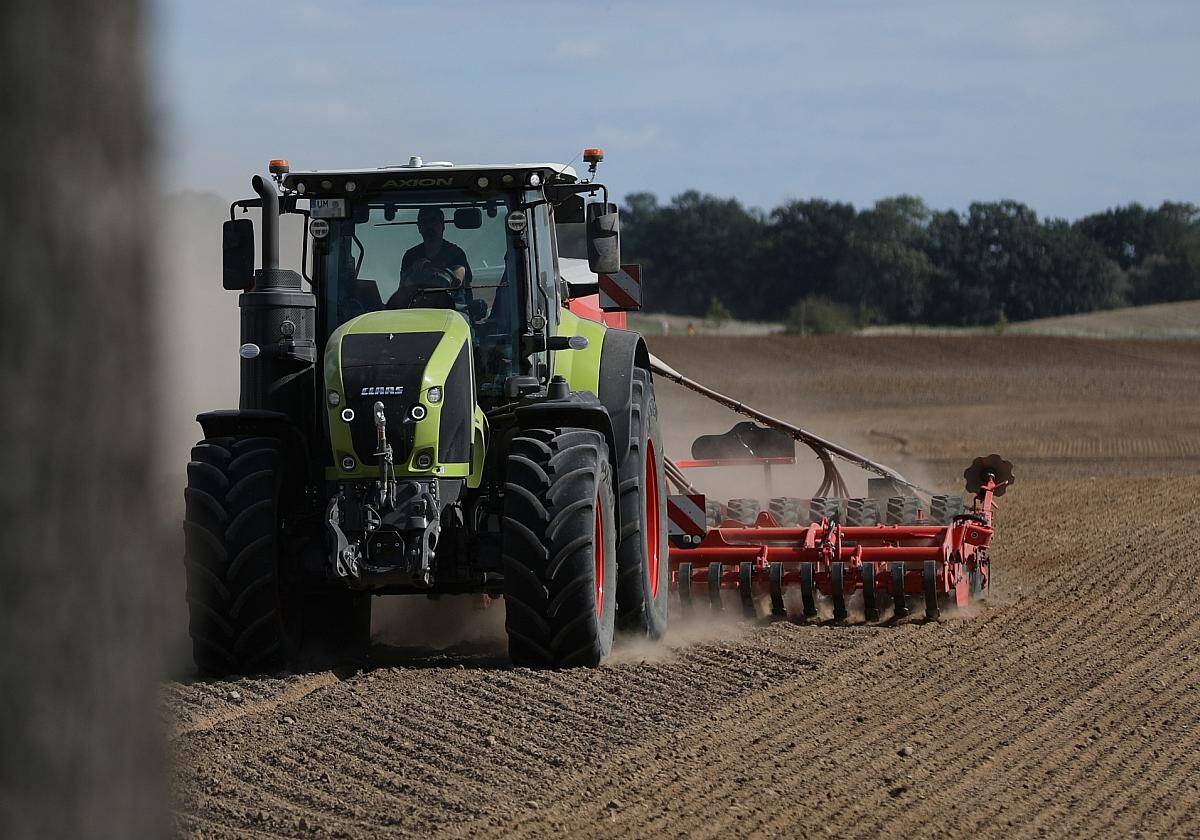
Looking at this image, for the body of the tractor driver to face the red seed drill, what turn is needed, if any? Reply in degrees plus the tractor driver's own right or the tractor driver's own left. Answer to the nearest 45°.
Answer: approximately 135° to the tractor driver's own left

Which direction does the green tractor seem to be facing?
toward the camera

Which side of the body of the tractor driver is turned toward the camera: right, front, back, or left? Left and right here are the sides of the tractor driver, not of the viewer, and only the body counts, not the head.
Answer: front

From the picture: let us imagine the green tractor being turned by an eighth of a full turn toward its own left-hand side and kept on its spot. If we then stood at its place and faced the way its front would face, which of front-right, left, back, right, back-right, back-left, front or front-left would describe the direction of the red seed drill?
left
